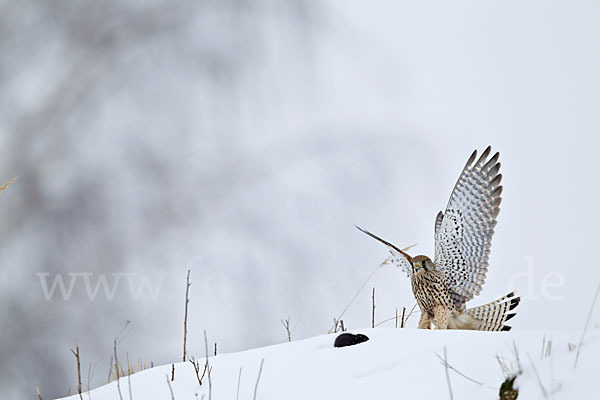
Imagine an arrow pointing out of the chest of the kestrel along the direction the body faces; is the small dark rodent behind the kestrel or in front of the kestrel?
in front

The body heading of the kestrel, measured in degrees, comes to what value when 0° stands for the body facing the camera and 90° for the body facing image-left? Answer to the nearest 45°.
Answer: approximately 45°
